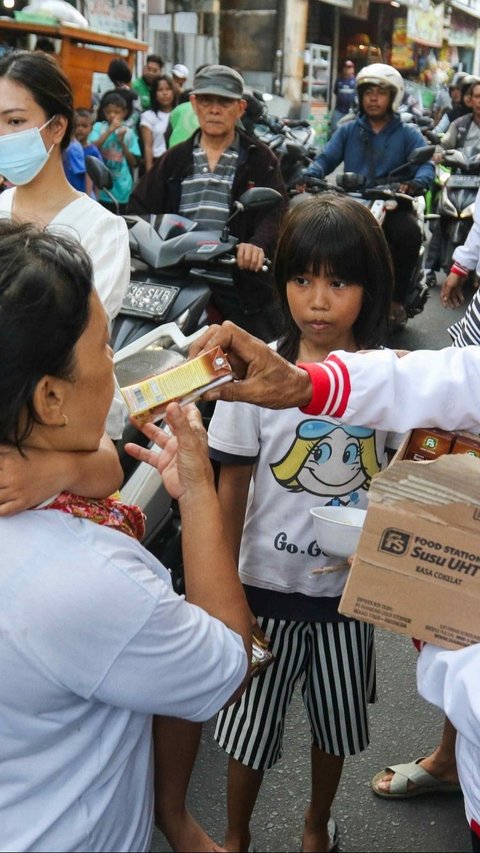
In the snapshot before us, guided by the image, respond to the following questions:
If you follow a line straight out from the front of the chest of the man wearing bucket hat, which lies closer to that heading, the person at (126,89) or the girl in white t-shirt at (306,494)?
the girl in white t-shirt

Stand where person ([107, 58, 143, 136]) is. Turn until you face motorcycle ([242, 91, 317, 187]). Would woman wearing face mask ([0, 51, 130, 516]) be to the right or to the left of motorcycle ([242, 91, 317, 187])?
right

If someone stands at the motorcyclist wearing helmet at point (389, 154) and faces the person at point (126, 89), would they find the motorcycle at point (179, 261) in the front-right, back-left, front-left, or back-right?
back-left

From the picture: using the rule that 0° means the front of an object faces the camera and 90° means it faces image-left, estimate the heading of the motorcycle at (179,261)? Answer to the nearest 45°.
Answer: approximately 45°

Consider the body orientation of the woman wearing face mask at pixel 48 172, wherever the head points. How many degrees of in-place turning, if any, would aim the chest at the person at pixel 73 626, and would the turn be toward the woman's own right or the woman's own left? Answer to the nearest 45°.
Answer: approximately 45° to the woman's own left

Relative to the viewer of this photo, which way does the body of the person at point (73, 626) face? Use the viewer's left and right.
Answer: facing away from the viewer and to the right of the viewer
